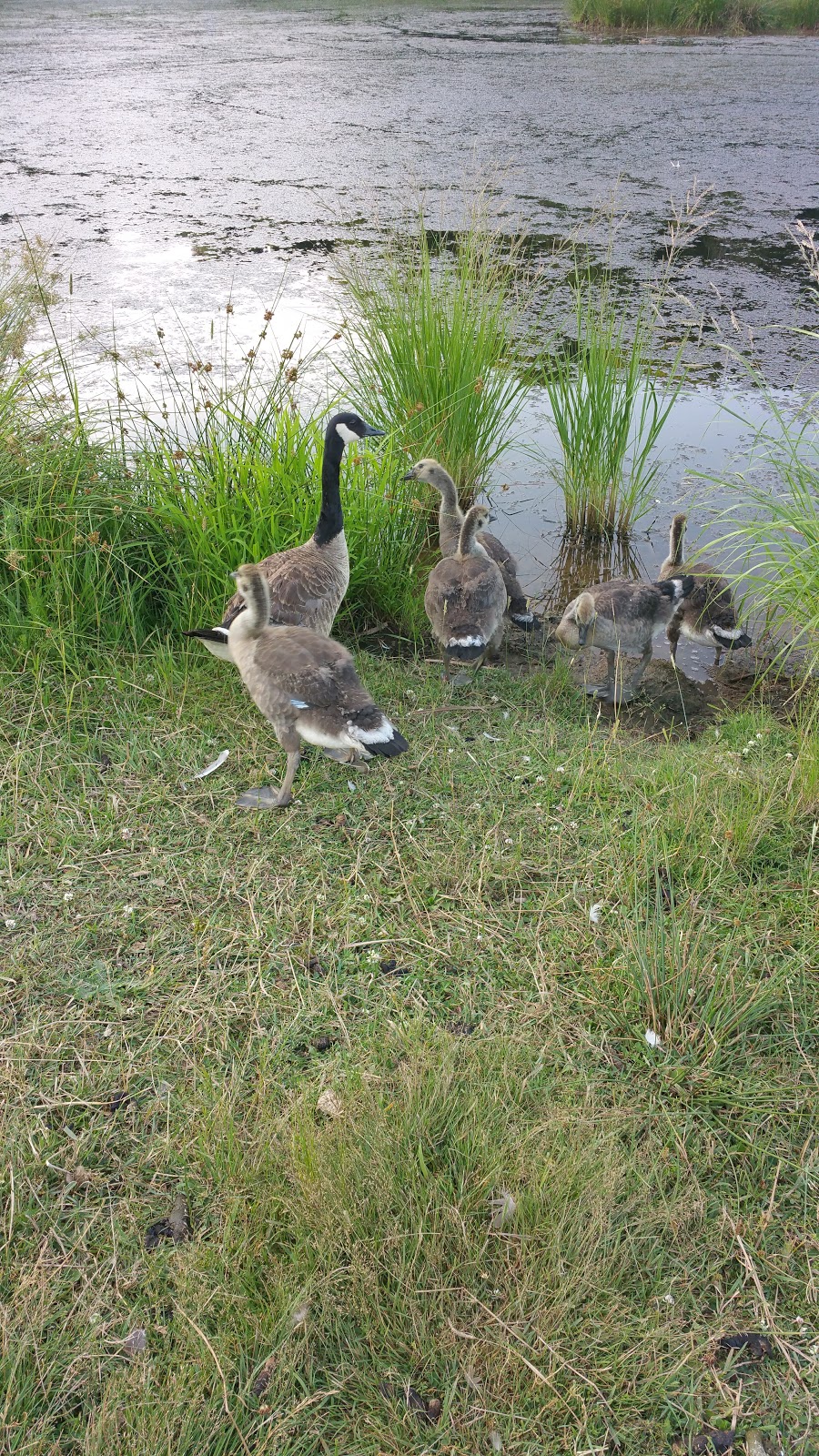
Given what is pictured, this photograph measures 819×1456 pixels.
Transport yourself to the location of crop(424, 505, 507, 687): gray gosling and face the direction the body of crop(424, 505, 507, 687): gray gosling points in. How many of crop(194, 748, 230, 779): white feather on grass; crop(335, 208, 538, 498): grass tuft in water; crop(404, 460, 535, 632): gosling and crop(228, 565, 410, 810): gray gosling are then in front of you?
2

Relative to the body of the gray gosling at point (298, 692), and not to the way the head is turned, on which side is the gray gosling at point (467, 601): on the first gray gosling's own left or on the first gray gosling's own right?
on the first gray gosling's own right

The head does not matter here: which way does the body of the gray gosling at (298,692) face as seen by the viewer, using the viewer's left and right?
facing to the left of the viewer

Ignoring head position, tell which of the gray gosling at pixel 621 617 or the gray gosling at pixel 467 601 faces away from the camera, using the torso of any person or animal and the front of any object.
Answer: the gray gosling at pixel 467 601

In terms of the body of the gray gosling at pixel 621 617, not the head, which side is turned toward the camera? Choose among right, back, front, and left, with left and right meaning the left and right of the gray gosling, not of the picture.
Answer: left

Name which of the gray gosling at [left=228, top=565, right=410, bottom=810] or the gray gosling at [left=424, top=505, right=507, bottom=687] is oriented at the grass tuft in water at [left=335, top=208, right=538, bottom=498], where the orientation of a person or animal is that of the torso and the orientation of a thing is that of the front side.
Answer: the gray gosling at [left=424, top=505, right=507, bottom=687]

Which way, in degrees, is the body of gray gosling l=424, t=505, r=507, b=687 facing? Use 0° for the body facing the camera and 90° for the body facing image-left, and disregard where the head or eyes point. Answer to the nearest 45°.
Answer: approximately 180°

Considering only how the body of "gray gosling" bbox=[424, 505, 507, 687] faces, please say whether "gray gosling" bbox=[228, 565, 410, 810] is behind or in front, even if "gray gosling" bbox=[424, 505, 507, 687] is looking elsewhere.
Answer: behind

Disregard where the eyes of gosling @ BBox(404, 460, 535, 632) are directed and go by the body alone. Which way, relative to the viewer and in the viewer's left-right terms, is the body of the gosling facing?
facing to the left of the viewer

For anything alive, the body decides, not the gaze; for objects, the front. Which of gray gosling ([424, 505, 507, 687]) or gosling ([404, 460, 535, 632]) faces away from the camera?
the gray gosling

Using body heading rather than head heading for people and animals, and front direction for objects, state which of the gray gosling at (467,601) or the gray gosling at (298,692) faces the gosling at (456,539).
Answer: the gray gosling at (467,601)

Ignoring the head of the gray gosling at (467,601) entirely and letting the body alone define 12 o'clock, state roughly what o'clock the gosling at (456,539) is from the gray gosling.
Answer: The gosling is roughly at 12 o'clock from the gray gosling.
